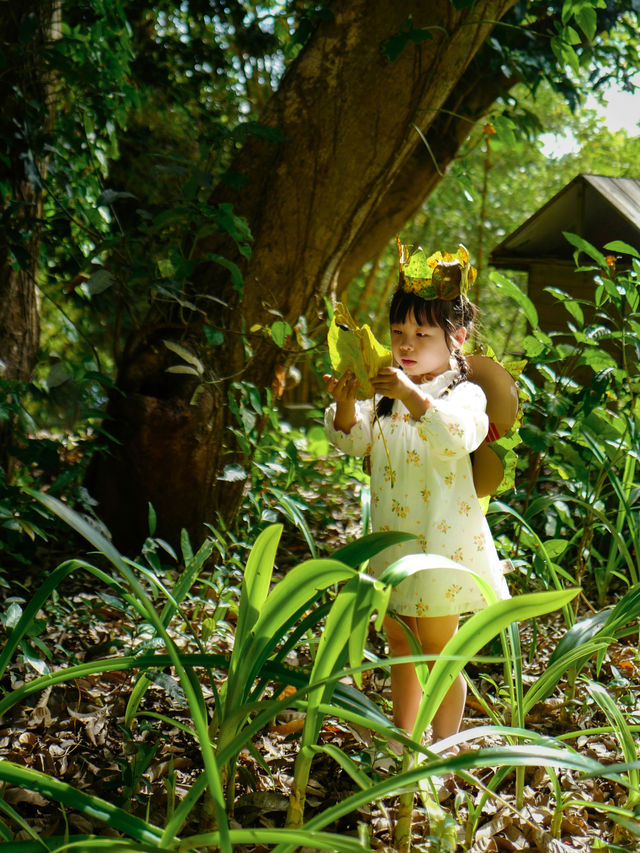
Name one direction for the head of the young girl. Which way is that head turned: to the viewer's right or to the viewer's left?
to the viewer's left

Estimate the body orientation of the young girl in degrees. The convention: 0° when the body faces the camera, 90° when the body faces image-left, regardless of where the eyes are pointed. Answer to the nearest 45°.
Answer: approximately 45°

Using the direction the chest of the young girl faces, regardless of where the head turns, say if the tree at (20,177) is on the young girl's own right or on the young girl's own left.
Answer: on the young girl's own right

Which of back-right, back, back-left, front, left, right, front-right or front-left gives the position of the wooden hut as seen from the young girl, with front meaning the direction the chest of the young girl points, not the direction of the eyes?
back-right
